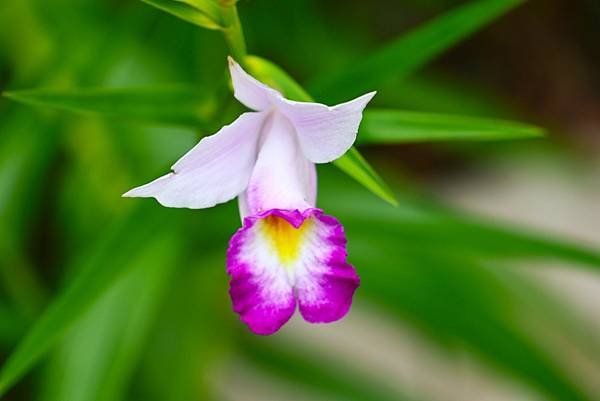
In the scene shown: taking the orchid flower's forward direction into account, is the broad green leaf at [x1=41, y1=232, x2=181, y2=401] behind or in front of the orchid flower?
behind

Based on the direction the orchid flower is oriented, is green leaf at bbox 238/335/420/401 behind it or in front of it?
behind

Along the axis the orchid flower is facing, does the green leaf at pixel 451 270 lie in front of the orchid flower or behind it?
behind

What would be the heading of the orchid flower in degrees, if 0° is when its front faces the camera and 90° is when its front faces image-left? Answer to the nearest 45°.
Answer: approximately 0°
